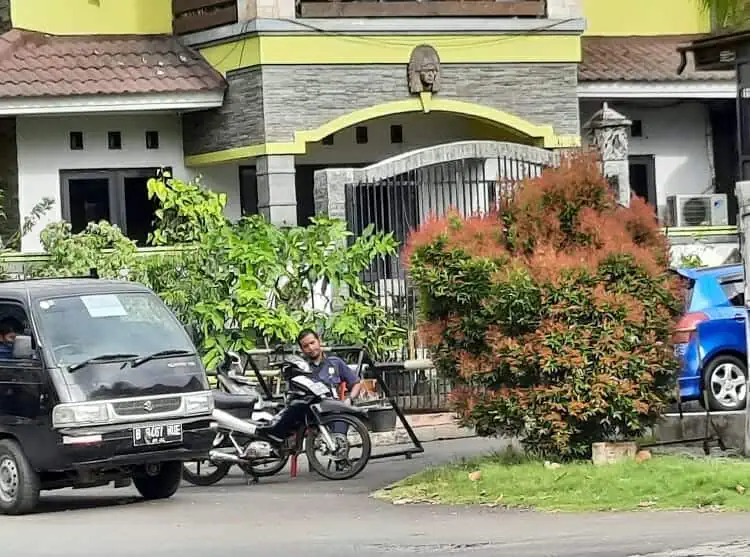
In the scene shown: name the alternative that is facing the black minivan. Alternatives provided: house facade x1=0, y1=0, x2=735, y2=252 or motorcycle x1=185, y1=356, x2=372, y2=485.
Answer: the house facade

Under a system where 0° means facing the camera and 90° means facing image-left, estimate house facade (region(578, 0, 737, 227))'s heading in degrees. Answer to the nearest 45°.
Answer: approximately 0°

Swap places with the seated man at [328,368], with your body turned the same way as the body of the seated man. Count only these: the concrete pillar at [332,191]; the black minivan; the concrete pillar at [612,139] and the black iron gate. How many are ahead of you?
1

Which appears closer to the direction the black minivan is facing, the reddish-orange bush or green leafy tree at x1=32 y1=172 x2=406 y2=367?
the reddish-orange bush

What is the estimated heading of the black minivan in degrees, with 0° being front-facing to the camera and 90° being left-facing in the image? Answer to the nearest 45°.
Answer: approximately 315°

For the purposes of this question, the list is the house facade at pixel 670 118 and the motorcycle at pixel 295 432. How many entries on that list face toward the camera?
1

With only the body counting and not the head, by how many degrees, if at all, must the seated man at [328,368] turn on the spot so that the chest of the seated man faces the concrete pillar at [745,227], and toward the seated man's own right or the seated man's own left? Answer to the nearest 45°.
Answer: approximately 90° to the seated man's own left

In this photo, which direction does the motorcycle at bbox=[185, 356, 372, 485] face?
to the viewer's right

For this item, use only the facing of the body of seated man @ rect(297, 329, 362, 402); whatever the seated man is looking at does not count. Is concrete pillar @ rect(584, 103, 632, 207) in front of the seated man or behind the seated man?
behind
